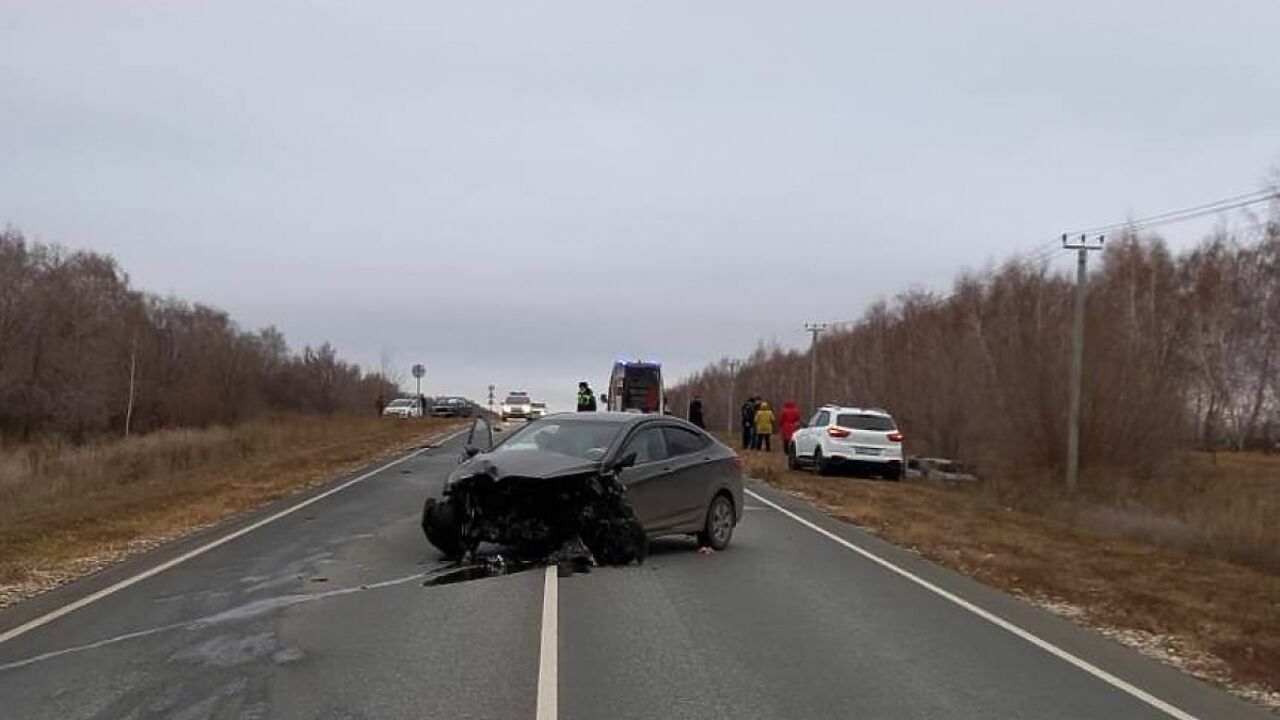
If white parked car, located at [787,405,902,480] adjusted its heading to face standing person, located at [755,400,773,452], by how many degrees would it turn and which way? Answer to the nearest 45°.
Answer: approximately 45° to its right

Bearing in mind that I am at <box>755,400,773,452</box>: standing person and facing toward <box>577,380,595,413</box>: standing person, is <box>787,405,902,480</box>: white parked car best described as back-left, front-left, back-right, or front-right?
back-left

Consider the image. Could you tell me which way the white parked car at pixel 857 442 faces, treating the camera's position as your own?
facing away from the viewer and to the left of the viewer

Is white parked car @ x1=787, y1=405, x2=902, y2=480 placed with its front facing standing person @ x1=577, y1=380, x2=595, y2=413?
yes
